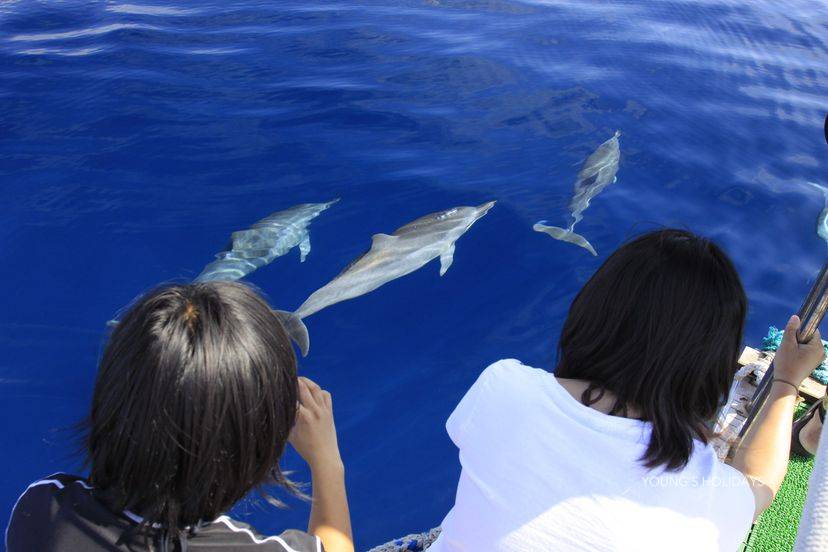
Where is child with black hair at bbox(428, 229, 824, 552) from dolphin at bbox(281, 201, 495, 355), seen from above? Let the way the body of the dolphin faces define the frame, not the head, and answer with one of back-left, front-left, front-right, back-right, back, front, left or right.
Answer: back-right

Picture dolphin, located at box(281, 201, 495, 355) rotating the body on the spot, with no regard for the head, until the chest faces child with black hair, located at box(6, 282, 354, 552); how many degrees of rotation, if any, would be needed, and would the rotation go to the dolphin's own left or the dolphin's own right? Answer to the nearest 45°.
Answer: approximately 135° to the dolphin's own right

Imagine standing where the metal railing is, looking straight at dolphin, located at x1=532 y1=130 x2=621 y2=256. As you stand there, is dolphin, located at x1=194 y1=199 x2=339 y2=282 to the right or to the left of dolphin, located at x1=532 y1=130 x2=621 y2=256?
left

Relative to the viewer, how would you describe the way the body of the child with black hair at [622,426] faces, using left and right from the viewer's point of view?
facing away from the viewer

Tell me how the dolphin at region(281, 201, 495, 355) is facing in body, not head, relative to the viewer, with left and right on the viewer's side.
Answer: facing away from the viewer and to the right of the viewer

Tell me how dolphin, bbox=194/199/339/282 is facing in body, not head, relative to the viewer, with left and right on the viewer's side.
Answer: facing away from the viewer and to the right of the viewer

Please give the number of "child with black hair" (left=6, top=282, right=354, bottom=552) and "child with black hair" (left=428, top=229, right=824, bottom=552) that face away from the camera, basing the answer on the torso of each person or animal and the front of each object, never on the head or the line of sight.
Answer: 2

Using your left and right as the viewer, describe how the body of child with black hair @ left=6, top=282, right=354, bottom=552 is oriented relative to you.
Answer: facing away from the viewer

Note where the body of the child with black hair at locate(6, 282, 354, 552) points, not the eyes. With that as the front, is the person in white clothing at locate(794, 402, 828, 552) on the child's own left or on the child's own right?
on the child's own right

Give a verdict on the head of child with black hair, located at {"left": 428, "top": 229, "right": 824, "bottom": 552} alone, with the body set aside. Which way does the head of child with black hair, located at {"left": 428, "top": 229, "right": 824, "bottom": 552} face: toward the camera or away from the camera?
away from the camera

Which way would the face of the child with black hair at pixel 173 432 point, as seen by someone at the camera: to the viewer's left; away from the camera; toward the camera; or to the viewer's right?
away from the camera
